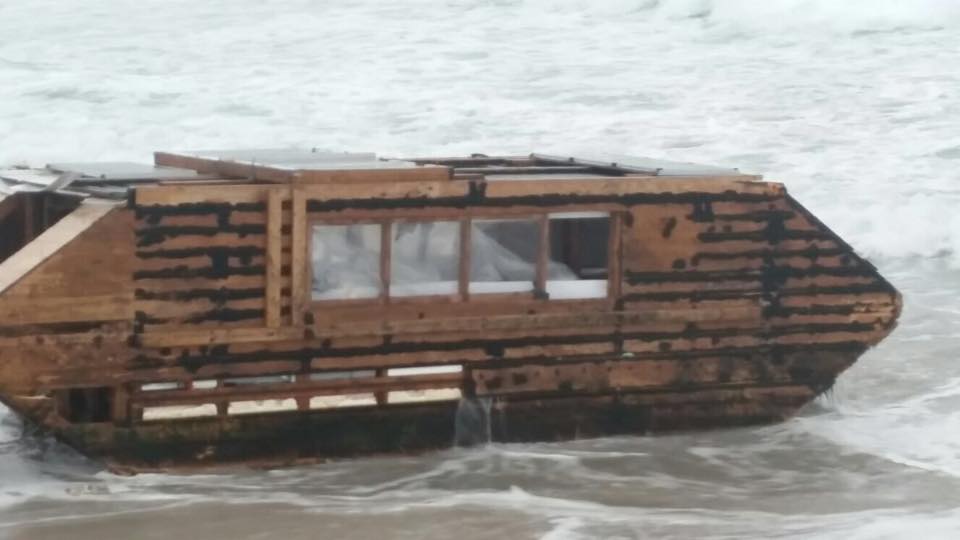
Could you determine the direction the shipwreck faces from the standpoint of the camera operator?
facing to the right of the viewer
